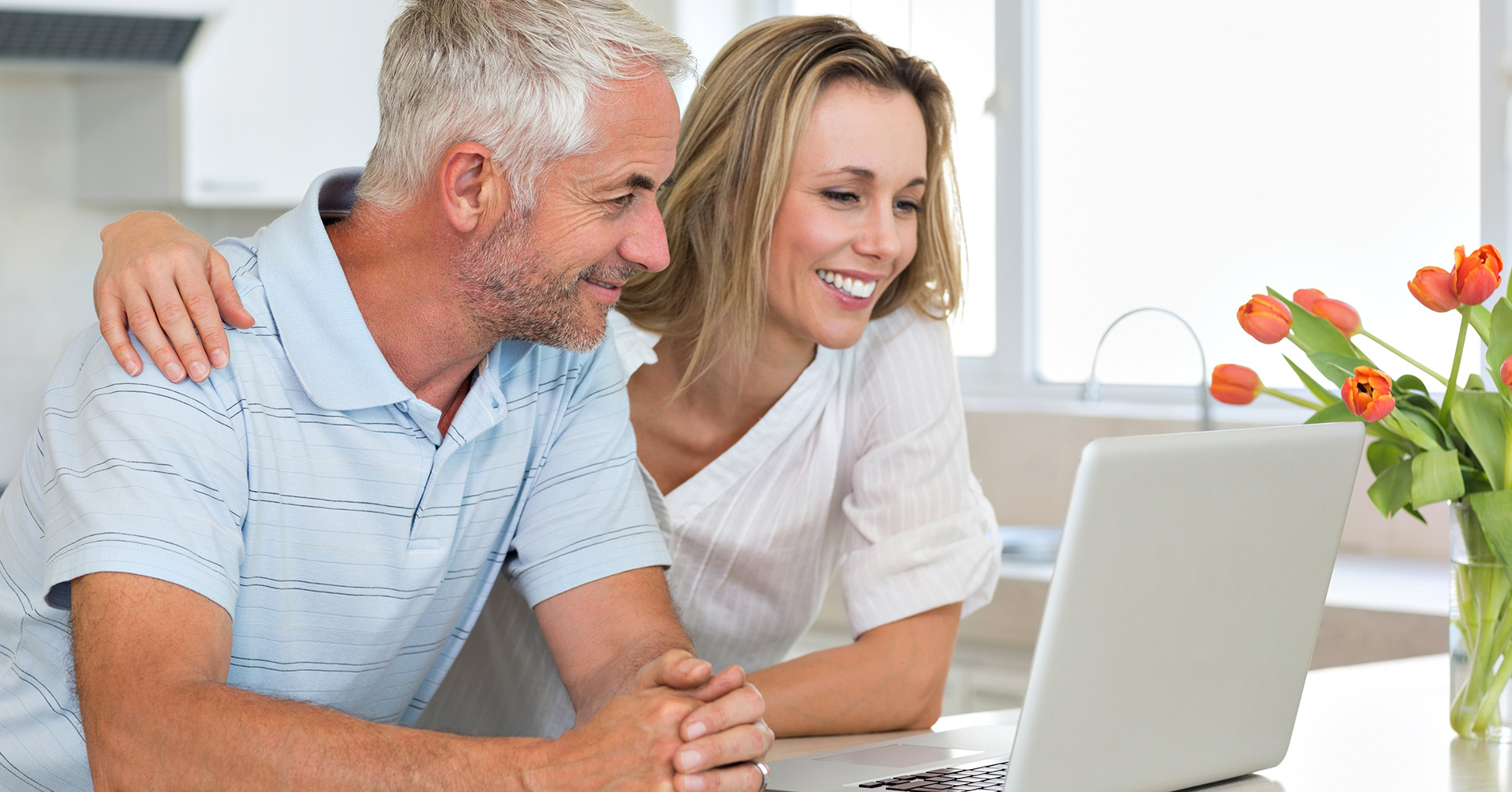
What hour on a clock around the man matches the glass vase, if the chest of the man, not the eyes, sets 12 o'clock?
The glass vase is roughly at 11 o'clock from the man.

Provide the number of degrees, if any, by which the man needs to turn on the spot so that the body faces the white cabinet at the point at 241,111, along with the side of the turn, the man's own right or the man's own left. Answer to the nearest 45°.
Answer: approximately 135° to the man's own left

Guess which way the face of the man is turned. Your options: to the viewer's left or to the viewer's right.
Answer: to the viewer's right

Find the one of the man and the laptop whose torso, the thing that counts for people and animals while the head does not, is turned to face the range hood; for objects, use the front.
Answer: the laptop

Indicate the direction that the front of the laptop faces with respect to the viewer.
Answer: facing away from the viewer and to the left of the viewer

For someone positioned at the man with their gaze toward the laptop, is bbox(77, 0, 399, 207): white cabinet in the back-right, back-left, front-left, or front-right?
back-left

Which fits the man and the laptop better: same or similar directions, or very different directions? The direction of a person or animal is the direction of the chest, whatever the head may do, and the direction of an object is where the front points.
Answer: very different directions

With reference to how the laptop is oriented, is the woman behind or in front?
in front

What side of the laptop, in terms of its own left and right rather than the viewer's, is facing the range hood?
front

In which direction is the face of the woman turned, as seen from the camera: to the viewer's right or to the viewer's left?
to the viewer's right

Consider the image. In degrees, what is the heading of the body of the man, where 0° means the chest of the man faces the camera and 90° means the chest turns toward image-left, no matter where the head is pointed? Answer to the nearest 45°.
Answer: approximately 315°
